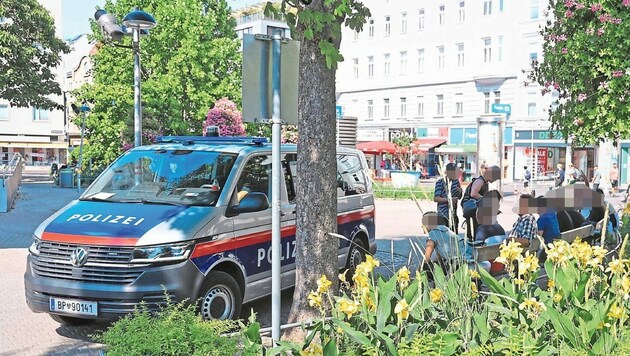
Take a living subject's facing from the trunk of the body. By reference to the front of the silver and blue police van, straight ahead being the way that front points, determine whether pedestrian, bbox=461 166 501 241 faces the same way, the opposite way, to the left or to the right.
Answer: to the left

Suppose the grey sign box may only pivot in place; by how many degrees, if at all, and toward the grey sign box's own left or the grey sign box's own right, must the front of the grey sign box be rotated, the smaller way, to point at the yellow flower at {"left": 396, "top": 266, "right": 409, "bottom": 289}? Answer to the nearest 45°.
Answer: approximately 135° to the grey sign box's own right

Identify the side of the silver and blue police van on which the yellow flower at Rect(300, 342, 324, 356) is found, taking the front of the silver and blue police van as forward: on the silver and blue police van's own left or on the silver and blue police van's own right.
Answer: on the silver and blue police van's own left

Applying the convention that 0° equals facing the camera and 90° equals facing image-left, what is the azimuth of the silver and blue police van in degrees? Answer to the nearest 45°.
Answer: approximately 45°

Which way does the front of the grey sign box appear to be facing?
away from the camera

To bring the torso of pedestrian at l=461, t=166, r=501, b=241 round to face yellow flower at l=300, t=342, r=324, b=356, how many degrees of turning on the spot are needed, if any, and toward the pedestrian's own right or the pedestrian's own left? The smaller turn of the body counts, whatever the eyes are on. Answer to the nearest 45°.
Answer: approximately 90° to the pedestrian's own right

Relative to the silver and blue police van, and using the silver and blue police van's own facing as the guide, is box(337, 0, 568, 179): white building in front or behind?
behind
